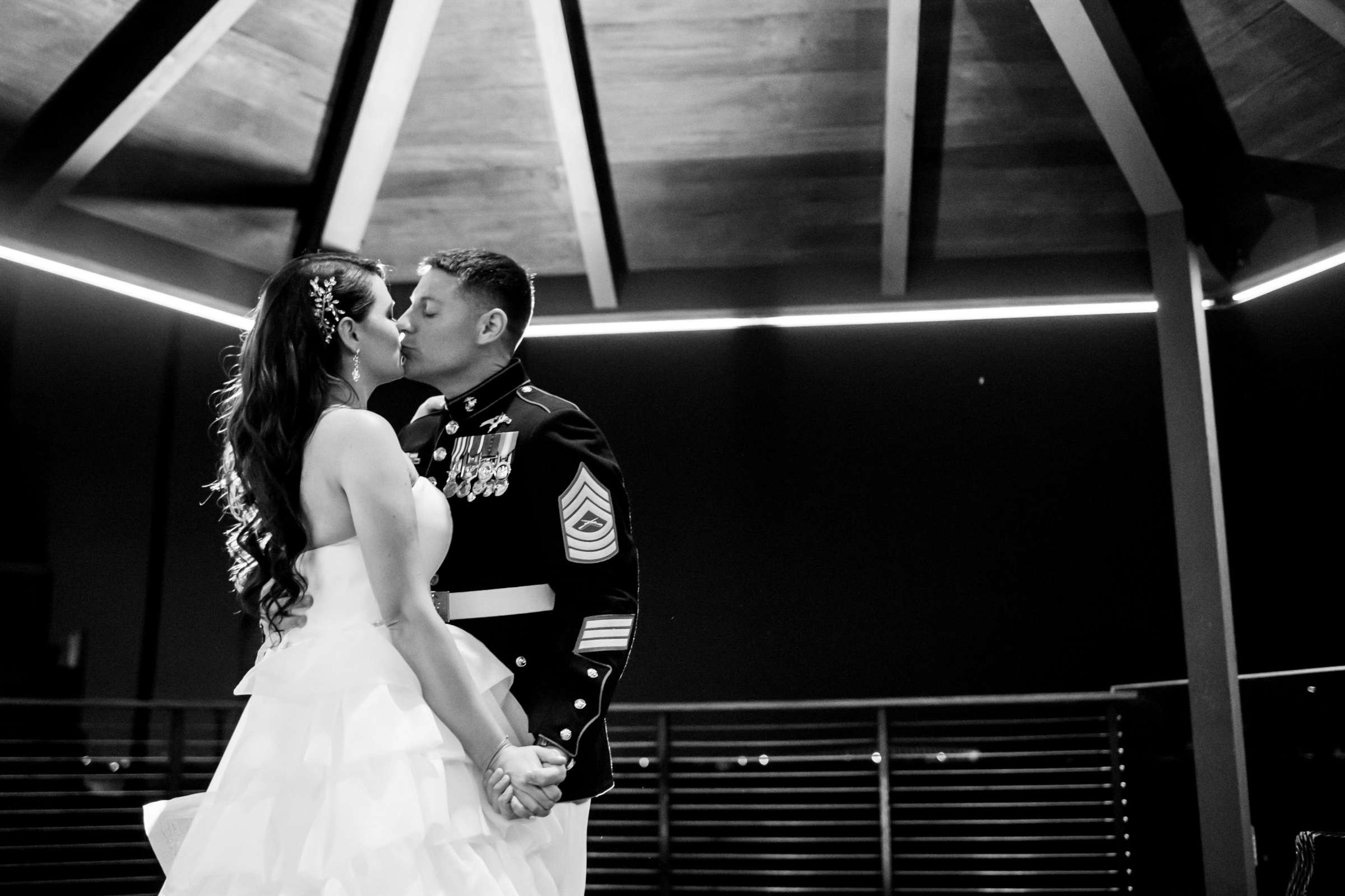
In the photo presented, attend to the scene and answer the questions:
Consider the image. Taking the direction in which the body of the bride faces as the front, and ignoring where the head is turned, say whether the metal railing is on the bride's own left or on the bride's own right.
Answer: on the bride's own left

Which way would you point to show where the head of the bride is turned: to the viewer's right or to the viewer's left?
to the viewer's right

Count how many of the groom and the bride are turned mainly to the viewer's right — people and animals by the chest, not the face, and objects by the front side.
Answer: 1

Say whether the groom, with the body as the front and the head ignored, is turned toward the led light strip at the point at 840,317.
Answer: no

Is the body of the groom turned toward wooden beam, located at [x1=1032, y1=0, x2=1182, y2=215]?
no

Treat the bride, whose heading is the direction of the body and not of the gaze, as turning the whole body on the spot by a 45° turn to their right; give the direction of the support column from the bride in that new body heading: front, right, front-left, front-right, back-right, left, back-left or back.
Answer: left

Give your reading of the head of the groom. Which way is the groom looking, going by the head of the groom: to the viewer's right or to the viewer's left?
to the viewer's left

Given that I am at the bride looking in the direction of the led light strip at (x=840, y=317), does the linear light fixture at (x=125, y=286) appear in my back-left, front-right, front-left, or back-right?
front-left

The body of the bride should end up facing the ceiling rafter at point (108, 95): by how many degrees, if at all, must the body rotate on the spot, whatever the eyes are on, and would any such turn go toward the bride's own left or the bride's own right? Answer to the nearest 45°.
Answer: approximately 90° to the bride's own left

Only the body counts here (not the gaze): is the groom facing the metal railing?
no

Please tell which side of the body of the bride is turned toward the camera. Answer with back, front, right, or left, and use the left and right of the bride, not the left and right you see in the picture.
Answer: right

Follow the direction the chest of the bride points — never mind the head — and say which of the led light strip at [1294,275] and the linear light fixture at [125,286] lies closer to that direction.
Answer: the led light strip

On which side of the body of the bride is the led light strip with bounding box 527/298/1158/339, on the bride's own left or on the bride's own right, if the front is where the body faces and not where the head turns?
on the bride's own left
